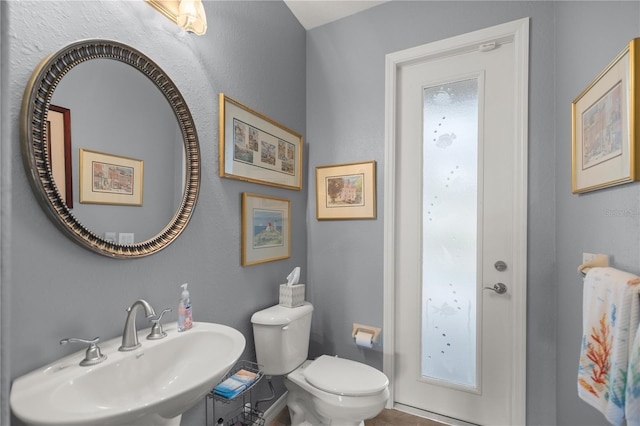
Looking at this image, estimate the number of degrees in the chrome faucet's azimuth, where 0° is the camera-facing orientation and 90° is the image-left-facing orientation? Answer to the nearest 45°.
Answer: approximately 315°

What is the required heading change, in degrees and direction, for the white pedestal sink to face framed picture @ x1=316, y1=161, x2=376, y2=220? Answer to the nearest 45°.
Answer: approximately 90° to its left

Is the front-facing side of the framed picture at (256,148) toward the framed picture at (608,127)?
yes

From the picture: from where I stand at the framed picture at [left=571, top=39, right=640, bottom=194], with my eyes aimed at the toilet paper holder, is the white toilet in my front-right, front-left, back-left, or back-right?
front-left

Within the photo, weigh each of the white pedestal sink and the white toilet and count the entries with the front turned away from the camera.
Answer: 0

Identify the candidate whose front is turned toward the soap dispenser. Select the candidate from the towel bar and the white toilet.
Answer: the towel bar

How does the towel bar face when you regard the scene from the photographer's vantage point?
facing the viewer and to the left of the viewer

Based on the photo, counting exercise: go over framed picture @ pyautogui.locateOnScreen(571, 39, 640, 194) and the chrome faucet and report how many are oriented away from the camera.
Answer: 0

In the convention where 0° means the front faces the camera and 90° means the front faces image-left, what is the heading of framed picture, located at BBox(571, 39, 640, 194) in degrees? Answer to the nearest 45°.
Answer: approximately 45°

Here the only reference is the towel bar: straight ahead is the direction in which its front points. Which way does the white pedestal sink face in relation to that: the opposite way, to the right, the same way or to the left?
the opposite way

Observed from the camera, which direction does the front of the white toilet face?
facing the viewer and to the right of the viewer

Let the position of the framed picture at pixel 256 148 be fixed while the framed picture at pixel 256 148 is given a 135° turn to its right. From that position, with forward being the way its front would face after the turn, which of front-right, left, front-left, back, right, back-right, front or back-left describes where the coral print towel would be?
back-left

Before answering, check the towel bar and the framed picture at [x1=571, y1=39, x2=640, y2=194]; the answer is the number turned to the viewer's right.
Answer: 0
